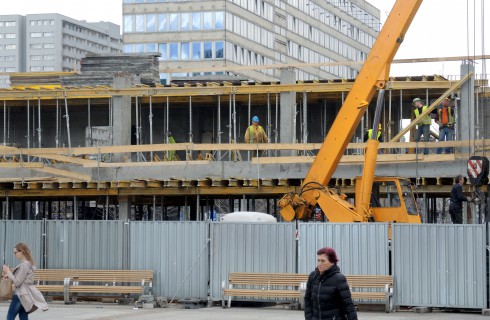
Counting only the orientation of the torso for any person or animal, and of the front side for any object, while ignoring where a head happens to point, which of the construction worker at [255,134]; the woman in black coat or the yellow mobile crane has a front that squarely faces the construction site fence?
the construction worker

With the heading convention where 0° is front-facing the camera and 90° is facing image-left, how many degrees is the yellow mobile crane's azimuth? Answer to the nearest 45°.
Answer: approximately 270°

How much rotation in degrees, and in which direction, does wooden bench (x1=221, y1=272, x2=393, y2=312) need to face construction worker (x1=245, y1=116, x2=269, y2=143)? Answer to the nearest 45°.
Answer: approximately 180°

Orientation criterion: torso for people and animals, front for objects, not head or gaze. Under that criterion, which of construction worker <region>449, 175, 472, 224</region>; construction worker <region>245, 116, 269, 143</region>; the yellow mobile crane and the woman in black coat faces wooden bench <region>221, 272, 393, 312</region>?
construction worker <region>245, 116, 269, 143</region>

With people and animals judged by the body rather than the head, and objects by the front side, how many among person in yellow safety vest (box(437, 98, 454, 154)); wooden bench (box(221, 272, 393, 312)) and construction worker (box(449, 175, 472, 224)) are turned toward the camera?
2

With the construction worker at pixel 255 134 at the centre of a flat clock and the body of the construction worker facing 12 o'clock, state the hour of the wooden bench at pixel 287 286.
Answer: The wooden bench is roughly at 12 o'clock from the construction worker.

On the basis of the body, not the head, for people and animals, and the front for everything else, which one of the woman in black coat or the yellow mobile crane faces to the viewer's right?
the yellow mobile crane

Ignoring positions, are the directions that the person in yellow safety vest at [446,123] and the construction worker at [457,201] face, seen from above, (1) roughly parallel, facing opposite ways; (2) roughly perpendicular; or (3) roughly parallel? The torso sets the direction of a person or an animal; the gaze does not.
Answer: roughly perpendicular

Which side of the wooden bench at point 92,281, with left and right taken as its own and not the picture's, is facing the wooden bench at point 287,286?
left
